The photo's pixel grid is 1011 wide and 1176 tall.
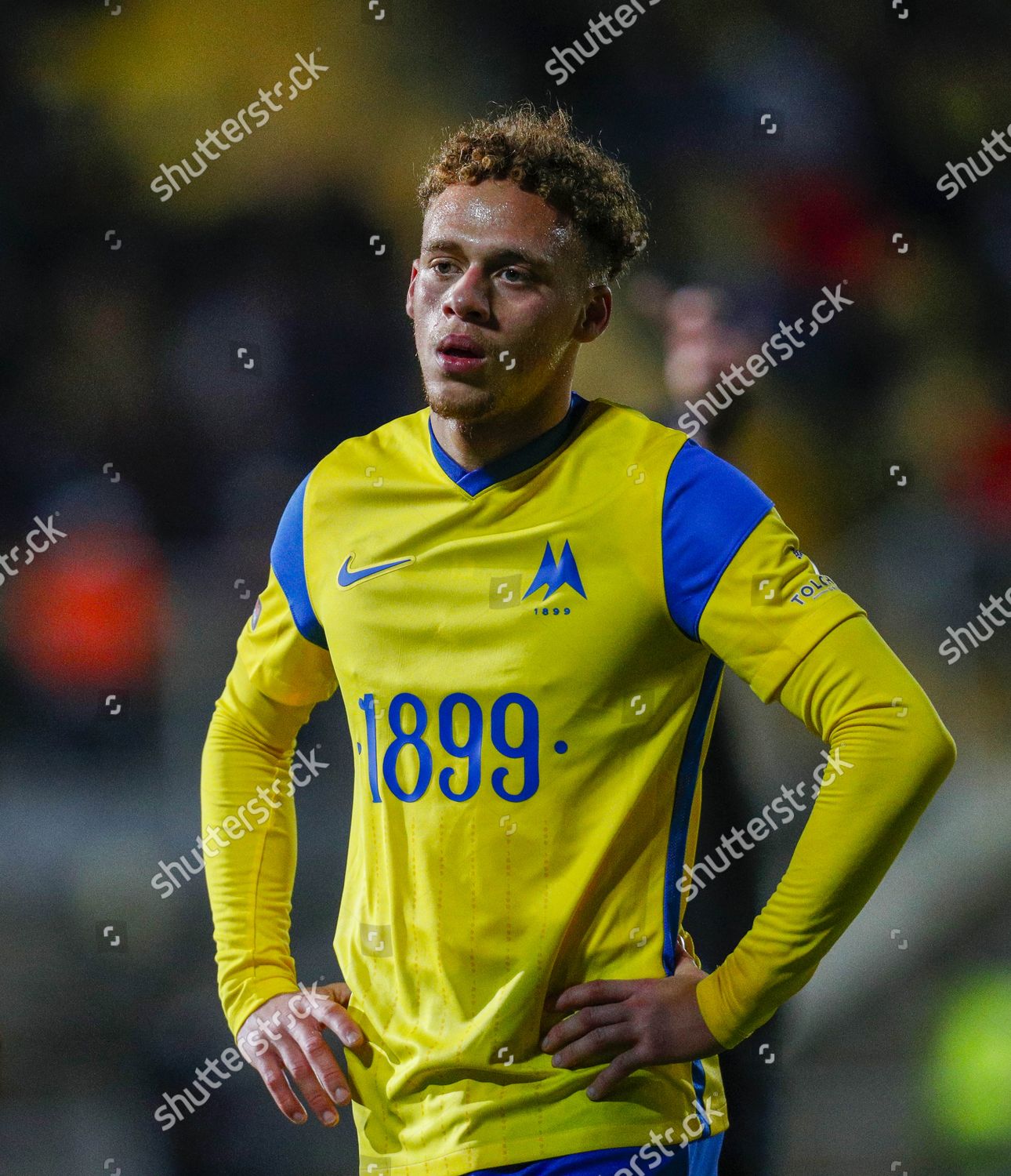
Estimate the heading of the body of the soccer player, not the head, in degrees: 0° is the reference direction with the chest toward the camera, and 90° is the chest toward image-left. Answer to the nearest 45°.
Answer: approximately 45°
